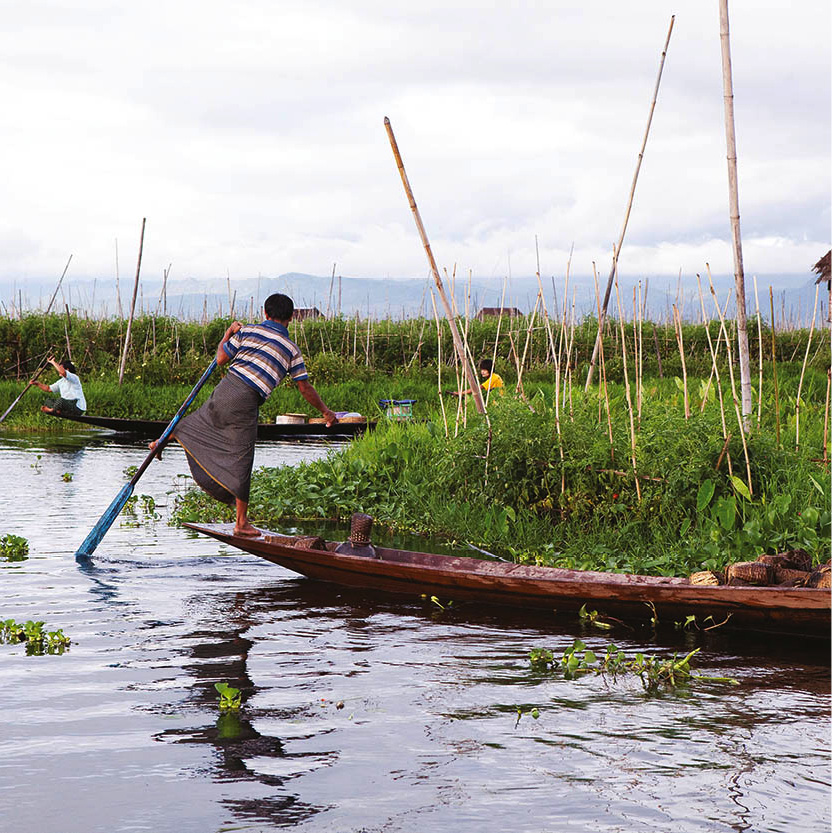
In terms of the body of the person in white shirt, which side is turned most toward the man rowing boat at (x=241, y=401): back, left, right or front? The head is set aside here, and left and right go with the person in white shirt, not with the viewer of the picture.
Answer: left

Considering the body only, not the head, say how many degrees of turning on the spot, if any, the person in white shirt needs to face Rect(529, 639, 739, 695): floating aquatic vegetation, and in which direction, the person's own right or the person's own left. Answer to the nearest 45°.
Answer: approximately 90° to the person's own left

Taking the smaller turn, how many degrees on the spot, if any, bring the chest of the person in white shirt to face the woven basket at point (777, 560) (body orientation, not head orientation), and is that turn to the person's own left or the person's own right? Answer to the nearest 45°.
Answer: approximately 90° to the person's own left

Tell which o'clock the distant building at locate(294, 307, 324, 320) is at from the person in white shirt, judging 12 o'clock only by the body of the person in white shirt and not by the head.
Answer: The distant building is roughly at 4 o'clock from the person in white shirt.

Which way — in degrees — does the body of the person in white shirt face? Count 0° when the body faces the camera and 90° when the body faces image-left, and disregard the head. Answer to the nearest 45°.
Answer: approximately 90°

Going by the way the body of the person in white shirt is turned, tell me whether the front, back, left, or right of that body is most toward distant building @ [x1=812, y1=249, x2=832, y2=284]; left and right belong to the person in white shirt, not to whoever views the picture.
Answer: back

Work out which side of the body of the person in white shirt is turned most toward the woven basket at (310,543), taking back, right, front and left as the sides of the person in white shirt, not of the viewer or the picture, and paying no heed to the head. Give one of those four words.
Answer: left

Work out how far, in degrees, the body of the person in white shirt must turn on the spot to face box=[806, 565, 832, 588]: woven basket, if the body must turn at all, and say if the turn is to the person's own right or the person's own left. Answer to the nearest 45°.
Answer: approximately 90° to the person's own left
